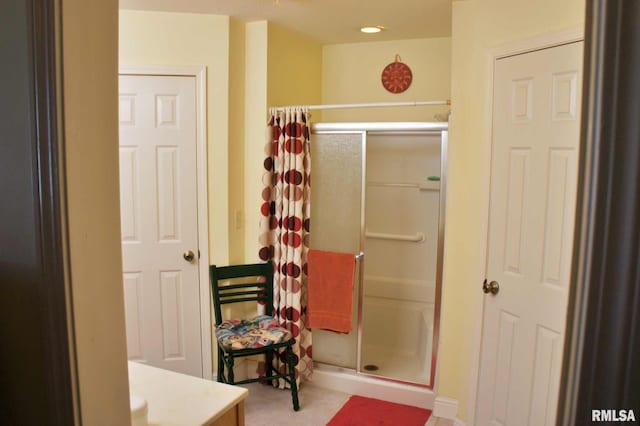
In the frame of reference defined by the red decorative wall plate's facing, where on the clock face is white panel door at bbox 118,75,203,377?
The white panel door is roughly at 2 o'clock from the red decorative wall plate.

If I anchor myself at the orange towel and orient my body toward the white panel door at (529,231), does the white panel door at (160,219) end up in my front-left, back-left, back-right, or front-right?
back-right

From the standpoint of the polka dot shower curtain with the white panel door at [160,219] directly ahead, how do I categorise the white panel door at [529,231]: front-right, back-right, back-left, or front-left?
back-left

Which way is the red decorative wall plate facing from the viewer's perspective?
toward the camera

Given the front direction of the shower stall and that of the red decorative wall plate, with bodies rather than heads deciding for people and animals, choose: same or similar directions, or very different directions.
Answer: same or similar directions

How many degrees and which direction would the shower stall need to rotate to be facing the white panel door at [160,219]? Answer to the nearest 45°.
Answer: approximately 45° to its right

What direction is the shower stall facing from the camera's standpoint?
toward the camera

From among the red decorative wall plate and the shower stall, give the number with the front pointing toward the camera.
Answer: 2
